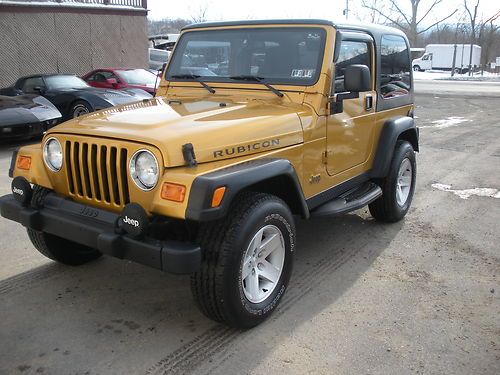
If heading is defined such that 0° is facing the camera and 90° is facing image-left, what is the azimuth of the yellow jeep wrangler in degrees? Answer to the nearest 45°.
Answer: approximately 45°

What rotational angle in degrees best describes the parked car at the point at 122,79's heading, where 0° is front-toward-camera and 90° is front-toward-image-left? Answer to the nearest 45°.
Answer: approximately 315°

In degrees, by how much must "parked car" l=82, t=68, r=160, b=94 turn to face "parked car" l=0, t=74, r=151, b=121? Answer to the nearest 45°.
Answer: approximately 90° to its right

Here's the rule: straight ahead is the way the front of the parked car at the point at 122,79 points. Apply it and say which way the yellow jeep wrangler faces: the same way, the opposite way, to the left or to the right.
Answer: to the right

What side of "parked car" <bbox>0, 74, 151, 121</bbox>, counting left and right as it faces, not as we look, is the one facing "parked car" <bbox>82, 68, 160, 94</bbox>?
left

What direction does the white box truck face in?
to the viewer's left

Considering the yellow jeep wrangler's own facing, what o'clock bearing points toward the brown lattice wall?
The brown lattice wall is roughly at 4 o'clock from the yellow jeep wrangler.

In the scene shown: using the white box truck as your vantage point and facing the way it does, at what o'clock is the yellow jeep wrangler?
The yellow jeep wrangler is roughly at 9 o'clock from the white box truck.
